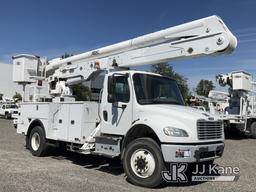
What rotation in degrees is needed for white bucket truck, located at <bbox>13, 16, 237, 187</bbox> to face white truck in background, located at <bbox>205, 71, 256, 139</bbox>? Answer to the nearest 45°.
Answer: approximately 90° to its left

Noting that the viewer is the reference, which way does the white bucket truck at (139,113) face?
facing the viewer and to the right of the viewer
